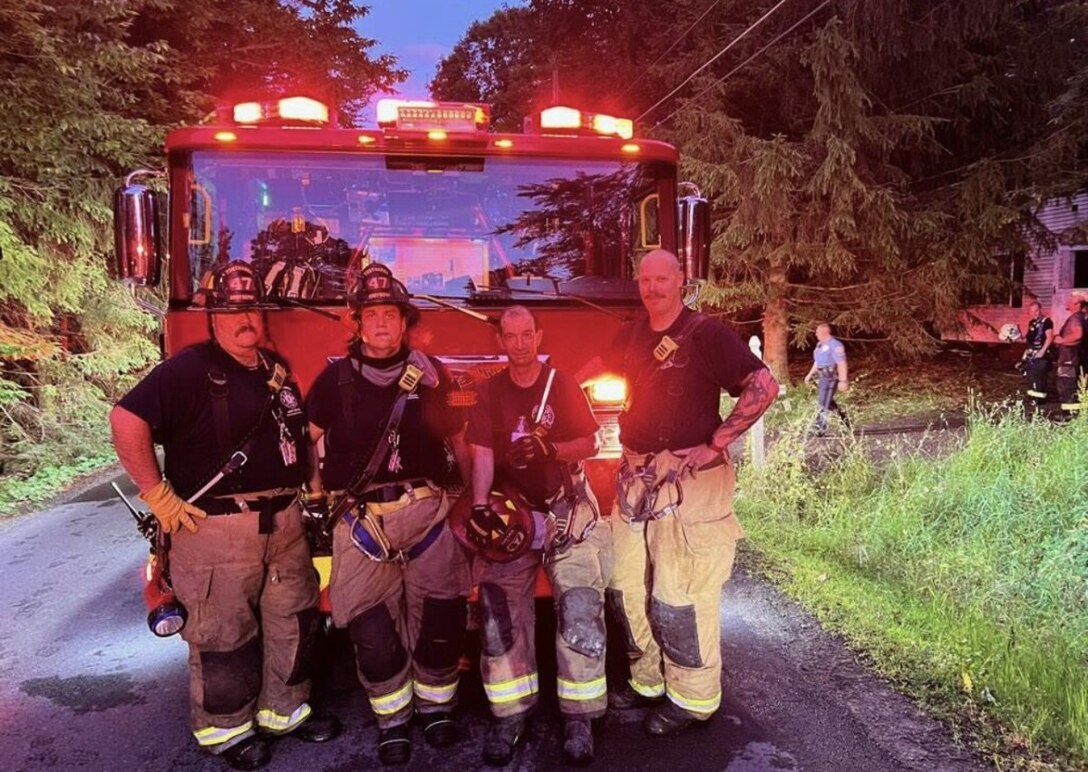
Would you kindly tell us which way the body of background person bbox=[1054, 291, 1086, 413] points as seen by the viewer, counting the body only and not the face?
to the viewer's left

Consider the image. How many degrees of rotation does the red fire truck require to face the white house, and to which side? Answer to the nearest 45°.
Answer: approximately 135° to its left

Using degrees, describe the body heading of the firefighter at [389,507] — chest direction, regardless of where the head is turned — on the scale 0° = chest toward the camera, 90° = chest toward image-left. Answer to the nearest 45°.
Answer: approximately 0°

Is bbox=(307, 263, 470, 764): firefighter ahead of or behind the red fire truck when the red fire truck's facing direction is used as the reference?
ahead

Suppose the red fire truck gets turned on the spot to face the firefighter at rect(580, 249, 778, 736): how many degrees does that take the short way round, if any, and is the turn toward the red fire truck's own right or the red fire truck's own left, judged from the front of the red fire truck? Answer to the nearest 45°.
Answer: approximately 45° to the red fire truck's own left

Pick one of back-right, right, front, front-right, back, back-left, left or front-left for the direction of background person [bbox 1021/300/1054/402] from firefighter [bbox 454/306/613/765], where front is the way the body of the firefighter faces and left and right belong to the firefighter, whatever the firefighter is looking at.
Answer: back-left

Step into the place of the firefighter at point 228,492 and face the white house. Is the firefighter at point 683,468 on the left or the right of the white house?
right
